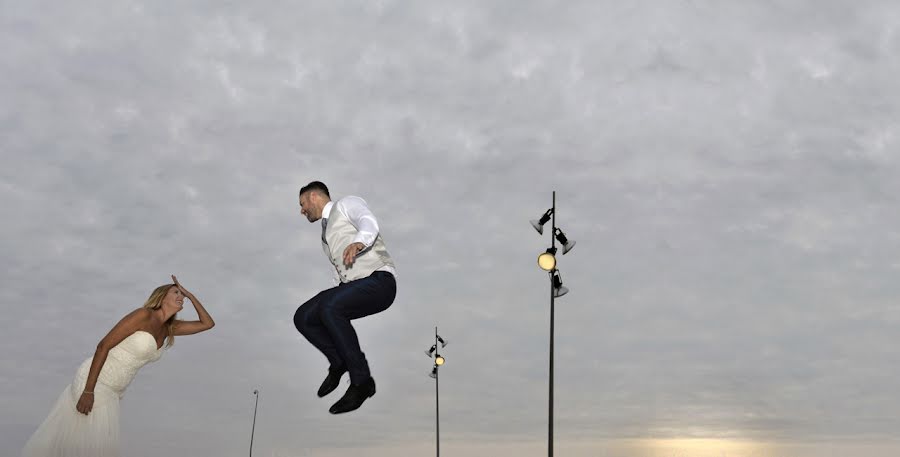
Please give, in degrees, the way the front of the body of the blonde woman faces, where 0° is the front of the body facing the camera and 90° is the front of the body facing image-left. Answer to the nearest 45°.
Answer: approximately 315°
